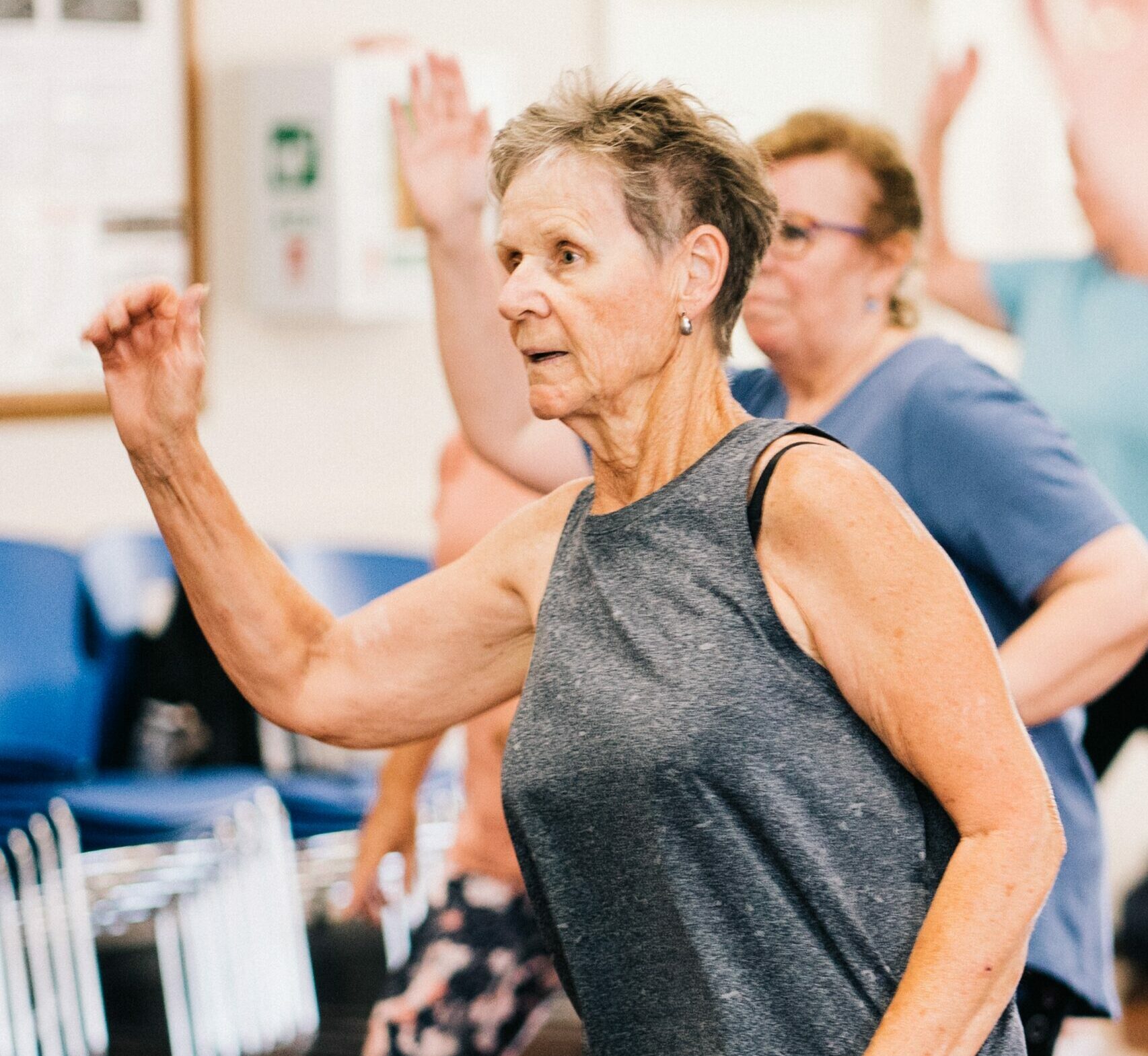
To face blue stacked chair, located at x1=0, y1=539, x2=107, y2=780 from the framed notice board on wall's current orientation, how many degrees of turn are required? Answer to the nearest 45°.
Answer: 0° — it already faces it

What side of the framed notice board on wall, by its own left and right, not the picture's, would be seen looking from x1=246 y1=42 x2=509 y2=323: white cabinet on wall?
left

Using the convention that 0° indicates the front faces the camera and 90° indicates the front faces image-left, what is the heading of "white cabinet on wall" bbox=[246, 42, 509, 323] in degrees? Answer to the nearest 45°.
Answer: approximately 0°

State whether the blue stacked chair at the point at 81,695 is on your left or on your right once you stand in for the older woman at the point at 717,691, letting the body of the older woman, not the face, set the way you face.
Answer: on your right

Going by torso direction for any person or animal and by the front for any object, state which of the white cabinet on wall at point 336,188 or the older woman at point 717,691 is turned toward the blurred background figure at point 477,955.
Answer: the white cabinet on wall

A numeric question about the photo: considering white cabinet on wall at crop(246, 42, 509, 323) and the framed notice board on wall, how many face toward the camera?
2

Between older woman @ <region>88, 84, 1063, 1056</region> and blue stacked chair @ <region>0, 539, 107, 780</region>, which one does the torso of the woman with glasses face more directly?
the older woman

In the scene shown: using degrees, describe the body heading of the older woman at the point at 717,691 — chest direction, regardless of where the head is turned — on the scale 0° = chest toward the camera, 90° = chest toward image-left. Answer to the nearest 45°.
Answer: approximately 45°

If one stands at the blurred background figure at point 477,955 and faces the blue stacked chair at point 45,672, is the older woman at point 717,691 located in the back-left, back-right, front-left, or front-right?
back-left

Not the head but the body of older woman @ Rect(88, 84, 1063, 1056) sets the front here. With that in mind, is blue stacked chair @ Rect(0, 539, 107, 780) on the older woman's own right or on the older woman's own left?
on the older woman's own right

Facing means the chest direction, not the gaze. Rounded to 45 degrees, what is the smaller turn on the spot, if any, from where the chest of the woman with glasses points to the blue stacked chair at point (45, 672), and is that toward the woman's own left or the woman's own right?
approximately 90° to the woman's own right
